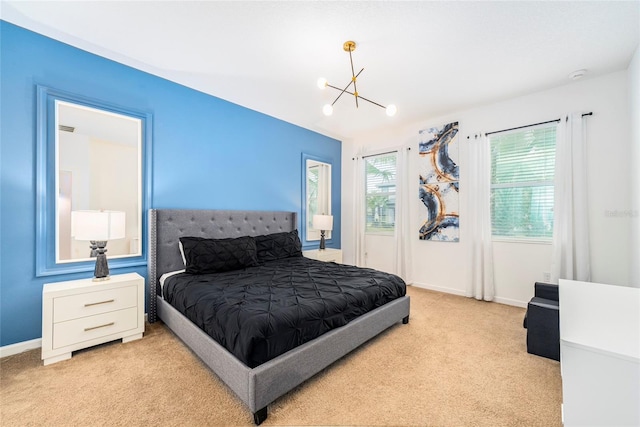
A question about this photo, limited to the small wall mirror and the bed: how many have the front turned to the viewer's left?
0

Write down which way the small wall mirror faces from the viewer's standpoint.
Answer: facing the viewer and to the right of the viewer

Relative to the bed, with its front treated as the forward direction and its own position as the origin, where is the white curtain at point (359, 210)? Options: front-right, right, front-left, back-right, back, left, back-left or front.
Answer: left

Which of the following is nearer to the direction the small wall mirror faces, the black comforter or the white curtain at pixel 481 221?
the white curtain

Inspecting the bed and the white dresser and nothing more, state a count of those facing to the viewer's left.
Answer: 1

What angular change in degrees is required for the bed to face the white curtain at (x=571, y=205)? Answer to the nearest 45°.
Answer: approximately 45° to its left

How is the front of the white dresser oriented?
to the viewer's left

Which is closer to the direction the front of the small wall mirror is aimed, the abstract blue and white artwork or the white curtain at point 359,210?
the abstract blue and white artwork

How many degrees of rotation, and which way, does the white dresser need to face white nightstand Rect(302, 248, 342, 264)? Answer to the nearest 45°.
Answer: approximately 45° to its right

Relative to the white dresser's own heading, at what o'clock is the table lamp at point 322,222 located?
The table lamp is roughly at 1 o'clock from the white dresser.

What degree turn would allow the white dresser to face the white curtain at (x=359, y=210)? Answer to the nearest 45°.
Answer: approximately 45° to its right

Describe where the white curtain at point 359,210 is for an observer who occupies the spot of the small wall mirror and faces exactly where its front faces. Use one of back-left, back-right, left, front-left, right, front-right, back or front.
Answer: front-left

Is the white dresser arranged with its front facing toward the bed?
yes
